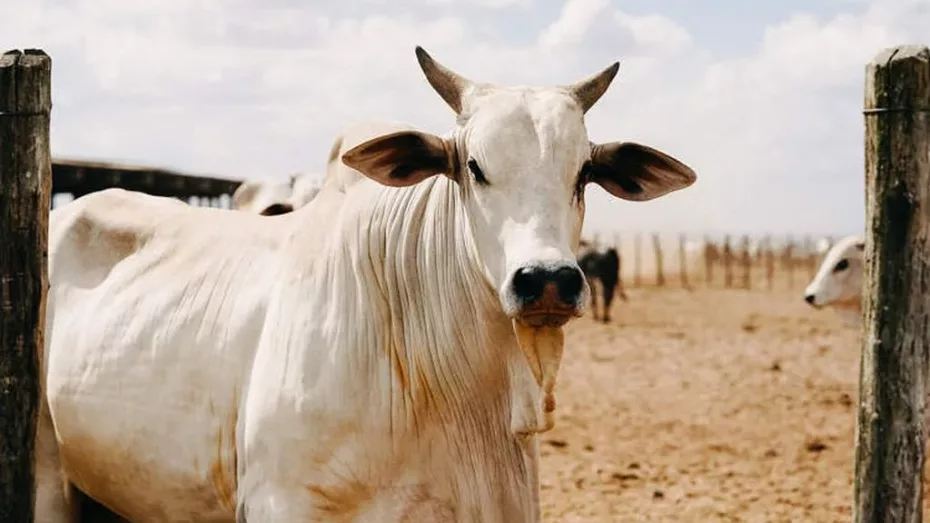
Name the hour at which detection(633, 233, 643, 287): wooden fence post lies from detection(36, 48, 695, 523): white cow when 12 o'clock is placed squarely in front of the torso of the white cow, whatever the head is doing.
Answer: The wooden fence post is roughly at 8 o'clock from the white cow.

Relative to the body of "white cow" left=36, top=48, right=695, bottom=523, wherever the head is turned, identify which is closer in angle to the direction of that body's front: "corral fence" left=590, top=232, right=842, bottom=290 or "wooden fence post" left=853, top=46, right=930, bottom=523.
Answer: the wooden fence post

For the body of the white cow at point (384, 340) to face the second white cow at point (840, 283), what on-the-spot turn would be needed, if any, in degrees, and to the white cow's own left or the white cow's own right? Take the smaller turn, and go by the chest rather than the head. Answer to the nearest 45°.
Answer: approximately 90° to the white cow's own left

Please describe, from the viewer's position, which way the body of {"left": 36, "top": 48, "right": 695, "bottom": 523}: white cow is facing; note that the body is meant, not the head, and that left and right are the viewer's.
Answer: facing the viewer and to the right of the viewer
